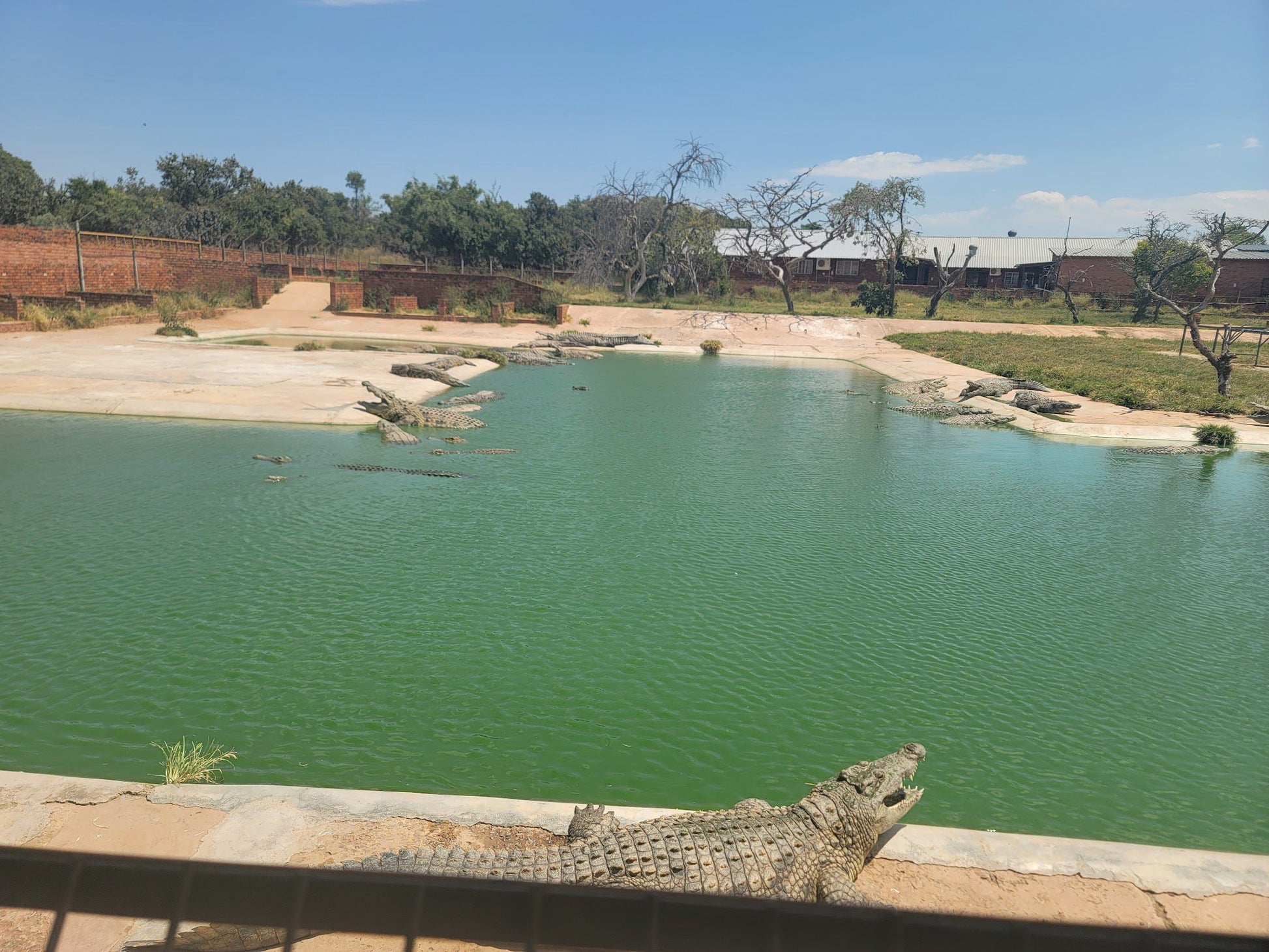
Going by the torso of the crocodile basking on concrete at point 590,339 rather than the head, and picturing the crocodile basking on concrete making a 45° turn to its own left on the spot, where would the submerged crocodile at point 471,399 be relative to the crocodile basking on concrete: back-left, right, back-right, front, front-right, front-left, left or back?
front-left

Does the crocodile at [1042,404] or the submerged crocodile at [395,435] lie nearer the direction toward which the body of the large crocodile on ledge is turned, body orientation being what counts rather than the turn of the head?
the crocodile

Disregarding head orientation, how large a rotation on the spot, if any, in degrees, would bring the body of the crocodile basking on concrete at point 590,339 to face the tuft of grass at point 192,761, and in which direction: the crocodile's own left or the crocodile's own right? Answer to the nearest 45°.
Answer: approximately 90° to the crocodile's own left

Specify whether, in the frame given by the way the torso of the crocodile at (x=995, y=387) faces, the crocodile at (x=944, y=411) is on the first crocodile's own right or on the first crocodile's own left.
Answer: on the first crocodile's own left

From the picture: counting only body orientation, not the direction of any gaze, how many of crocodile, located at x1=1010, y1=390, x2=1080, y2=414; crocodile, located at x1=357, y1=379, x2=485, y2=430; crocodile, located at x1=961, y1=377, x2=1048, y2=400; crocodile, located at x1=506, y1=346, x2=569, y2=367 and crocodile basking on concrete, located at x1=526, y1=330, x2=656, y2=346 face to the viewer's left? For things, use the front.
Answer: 3

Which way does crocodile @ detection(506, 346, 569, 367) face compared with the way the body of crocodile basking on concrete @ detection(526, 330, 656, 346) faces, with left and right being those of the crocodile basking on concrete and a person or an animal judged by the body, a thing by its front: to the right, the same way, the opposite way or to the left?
the opposite way

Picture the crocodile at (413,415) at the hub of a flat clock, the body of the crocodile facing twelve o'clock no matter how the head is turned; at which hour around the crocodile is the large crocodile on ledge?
The large crocodile on ledge is roughly at 9 o'clock from the crocodile.

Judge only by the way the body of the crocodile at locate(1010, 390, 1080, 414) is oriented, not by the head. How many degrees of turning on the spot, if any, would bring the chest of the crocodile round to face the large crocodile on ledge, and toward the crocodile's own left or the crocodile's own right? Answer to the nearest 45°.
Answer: approximately 90° to the crocodile's own right

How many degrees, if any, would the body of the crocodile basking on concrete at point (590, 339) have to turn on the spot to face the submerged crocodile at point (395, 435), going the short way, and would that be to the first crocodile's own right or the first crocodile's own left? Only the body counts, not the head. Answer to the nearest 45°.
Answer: approximately 90° to the first crocodile's own left
